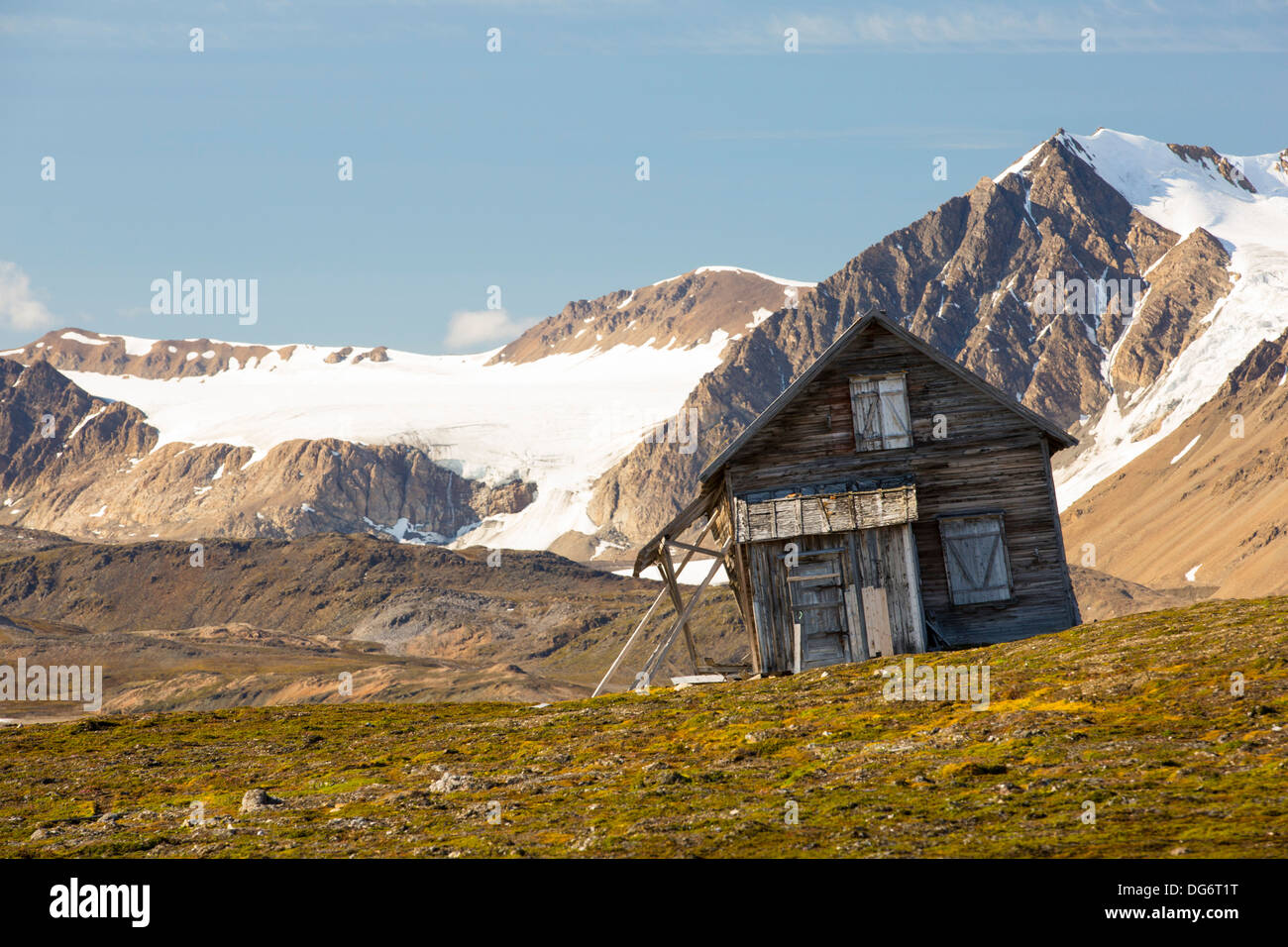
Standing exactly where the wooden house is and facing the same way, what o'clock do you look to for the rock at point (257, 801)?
The rock is roughly at 1 o'clock from the wooden house.

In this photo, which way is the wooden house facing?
toward the camera

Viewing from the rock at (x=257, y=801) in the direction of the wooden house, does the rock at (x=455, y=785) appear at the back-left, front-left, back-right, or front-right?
front-right

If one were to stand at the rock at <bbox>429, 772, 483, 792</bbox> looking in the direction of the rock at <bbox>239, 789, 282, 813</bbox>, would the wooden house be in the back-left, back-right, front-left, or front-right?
back-right

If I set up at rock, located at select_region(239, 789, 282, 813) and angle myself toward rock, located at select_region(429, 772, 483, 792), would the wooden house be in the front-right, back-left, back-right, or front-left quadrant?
front-left

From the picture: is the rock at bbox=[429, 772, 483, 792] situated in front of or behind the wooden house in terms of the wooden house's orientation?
in front
